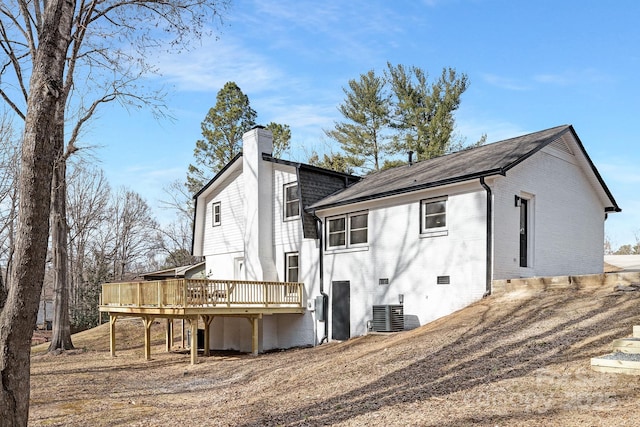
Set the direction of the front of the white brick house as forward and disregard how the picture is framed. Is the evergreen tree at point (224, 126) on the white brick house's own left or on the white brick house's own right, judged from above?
on the white brick house's own left

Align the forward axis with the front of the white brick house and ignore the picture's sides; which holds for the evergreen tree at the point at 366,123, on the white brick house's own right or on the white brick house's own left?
on the white brick house's own left

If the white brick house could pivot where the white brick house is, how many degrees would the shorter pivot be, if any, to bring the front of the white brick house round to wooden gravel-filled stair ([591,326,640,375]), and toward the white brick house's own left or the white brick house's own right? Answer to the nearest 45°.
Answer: approximately 135° to the white brick house's own right

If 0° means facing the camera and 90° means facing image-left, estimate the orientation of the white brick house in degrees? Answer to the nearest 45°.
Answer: approximately 225°

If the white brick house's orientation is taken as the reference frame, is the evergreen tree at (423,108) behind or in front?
in front
